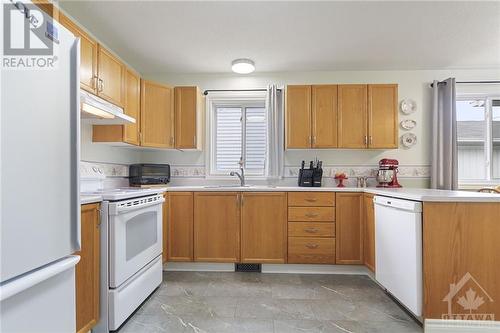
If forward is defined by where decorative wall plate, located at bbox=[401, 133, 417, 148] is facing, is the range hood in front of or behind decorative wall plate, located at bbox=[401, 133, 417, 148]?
in front

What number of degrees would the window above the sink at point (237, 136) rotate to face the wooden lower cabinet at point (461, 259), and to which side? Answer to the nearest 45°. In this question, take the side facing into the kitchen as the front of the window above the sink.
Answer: approximately 45° to its left

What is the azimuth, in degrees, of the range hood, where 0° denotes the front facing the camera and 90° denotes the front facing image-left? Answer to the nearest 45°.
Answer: approximately 315°

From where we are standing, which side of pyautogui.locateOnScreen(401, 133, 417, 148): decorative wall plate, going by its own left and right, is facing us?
front

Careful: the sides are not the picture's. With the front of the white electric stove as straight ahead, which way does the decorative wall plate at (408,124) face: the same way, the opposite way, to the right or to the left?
to the right

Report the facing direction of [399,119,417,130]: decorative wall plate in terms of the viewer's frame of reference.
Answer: facing the viewer

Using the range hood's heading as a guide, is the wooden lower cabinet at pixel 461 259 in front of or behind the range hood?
in front

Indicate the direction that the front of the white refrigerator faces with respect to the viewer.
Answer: facing the viewer and to the right of the viewer

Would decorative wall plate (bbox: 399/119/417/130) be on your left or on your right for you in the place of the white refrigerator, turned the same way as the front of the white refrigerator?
on your left

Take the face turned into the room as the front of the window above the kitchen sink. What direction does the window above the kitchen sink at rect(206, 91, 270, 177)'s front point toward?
toward the camera

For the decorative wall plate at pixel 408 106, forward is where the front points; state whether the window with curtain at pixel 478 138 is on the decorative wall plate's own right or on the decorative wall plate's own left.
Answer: on the decorative wall plate's own left

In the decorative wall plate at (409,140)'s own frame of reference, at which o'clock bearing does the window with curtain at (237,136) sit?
The window with curtain is roughly at 2 o'clock from the decorative wall plate.

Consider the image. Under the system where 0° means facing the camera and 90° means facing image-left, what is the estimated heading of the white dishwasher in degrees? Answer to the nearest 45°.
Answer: approximately 45°
